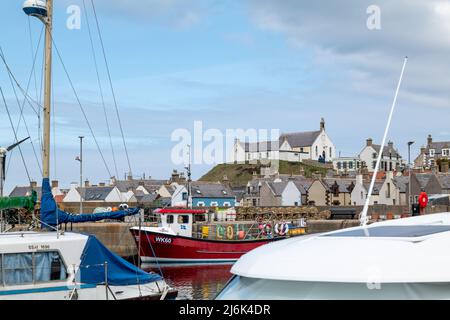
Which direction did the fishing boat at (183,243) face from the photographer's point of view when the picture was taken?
facing to the left of the viewer
